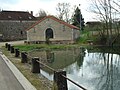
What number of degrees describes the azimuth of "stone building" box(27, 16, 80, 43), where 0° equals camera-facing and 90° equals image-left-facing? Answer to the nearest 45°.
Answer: approximately 0°
